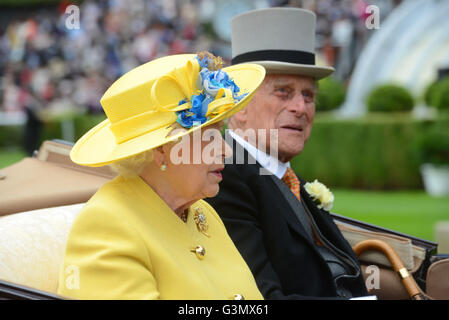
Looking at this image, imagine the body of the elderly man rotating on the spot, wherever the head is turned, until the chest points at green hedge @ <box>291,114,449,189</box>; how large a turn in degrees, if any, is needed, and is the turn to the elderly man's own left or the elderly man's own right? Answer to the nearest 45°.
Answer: approximately 135° to the elderly man's own left

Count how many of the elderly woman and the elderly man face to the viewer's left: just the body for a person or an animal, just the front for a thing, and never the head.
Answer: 0

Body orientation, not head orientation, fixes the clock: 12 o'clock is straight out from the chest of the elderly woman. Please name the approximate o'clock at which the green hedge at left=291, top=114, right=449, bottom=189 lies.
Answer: The green hedge is roughly at 8 o'clock from the elderly woman.

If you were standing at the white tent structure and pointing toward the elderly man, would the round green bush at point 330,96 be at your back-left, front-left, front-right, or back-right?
front-right

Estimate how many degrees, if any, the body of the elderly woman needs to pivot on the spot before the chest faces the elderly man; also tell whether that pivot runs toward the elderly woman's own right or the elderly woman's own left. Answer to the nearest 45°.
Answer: approximately 90° to the elderly woman's own left

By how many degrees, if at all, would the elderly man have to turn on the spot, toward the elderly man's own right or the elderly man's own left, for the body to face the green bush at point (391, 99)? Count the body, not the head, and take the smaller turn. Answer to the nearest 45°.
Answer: approximately 135° to the elderly man's own left

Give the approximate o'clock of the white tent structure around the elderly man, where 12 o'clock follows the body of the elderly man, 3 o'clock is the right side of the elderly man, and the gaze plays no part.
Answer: The white tent structure is roughly at 8 o'clock from the elderly man.

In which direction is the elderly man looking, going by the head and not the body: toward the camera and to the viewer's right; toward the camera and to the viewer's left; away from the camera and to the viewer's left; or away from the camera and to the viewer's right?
toward the camera and to the viewer's right
